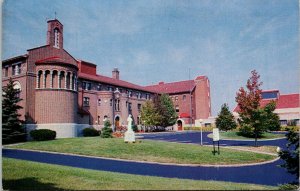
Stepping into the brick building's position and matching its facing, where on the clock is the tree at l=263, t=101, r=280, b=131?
The tree is roughly at 11 o'clock from the brick building.

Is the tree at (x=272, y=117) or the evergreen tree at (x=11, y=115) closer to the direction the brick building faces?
the tree

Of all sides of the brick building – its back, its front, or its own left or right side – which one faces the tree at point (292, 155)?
front

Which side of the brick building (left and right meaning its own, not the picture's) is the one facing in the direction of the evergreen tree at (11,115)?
right

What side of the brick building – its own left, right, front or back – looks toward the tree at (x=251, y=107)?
front

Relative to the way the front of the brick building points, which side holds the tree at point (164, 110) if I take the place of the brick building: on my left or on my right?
on my left

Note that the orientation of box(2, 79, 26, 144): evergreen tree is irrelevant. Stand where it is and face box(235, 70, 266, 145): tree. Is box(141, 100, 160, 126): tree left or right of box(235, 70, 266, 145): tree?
left

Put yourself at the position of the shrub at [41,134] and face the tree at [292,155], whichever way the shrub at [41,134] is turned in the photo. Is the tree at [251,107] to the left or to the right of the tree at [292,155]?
left
